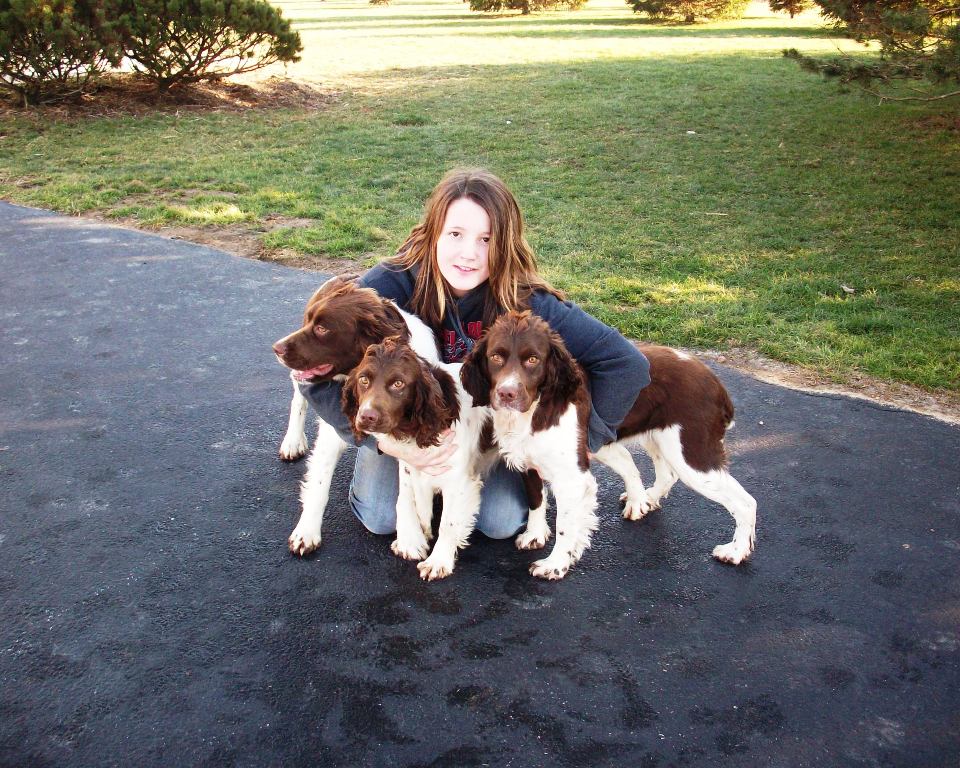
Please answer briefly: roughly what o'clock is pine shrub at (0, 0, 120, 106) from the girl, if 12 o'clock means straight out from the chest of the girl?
The pine shrub is roughly at 5 o'clock from the girl.

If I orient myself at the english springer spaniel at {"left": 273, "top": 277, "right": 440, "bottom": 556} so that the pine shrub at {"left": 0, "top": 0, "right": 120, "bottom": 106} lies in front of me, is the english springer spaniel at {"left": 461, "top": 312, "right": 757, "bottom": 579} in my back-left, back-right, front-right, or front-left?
back-right

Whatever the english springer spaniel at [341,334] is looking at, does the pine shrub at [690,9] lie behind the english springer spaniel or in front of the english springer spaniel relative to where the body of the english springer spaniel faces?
behind

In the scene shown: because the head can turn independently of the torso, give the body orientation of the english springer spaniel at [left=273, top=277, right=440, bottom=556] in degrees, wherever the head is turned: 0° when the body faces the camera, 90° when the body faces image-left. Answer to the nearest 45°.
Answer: approximately 45°

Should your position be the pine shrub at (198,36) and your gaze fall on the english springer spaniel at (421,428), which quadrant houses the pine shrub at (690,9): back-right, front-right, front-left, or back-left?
back-left

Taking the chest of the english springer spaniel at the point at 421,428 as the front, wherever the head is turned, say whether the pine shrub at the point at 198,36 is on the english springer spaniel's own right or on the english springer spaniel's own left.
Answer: on the english springer spaniel's own right
